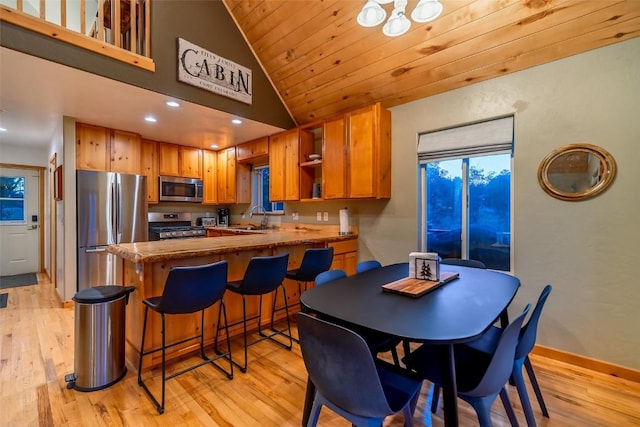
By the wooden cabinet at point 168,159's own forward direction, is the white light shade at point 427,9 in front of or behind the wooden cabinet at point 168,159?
in front

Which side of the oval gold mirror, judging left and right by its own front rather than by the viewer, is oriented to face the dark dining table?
front

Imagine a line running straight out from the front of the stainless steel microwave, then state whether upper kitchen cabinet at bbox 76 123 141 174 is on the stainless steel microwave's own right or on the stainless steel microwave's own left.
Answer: on the stainless steel microwave's own right

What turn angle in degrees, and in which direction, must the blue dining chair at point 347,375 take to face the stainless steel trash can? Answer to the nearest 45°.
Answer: approximately 135° to its left

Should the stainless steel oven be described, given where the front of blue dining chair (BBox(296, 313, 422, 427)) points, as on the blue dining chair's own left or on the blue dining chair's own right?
on the blue dining chair's own left

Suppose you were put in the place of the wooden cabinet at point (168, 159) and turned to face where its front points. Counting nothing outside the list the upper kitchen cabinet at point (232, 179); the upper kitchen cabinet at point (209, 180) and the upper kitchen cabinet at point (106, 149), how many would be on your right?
1
